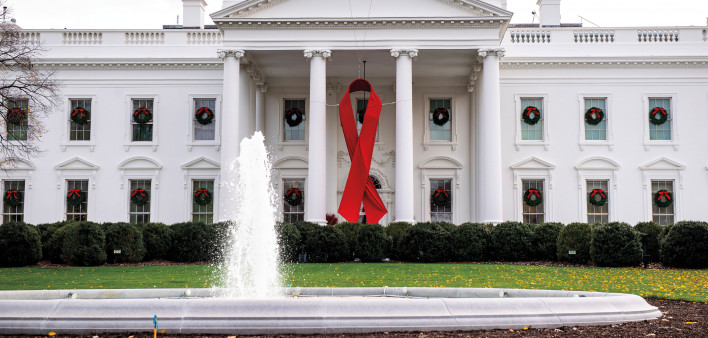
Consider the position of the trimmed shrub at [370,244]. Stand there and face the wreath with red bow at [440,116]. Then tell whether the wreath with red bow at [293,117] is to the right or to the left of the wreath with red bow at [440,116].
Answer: left

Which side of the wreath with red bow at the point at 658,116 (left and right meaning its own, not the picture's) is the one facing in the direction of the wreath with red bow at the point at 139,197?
right

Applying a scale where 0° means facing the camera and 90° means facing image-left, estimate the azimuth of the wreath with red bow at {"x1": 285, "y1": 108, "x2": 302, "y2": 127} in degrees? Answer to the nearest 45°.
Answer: approximately 0°

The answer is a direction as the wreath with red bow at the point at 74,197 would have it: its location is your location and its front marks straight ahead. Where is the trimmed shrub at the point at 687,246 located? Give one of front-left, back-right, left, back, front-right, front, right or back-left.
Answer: front-left

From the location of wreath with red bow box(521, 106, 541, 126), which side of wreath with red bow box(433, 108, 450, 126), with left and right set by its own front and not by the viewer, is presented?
left
